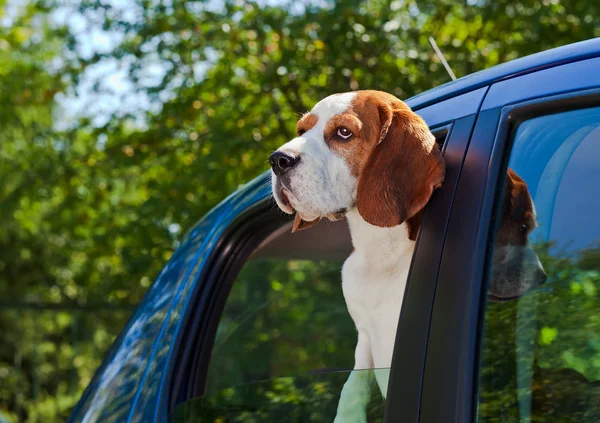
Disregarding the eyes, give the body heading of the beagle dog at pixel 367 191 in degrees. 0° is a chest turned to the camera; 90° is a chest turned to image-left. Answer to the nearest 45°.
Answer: approximately 45°
